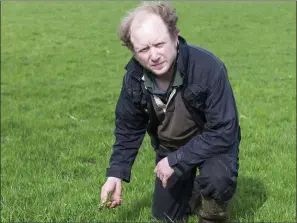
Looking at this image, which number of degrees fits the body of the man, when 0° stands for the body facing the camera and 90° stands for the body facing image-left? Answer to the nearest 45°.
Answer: approximately 0°
